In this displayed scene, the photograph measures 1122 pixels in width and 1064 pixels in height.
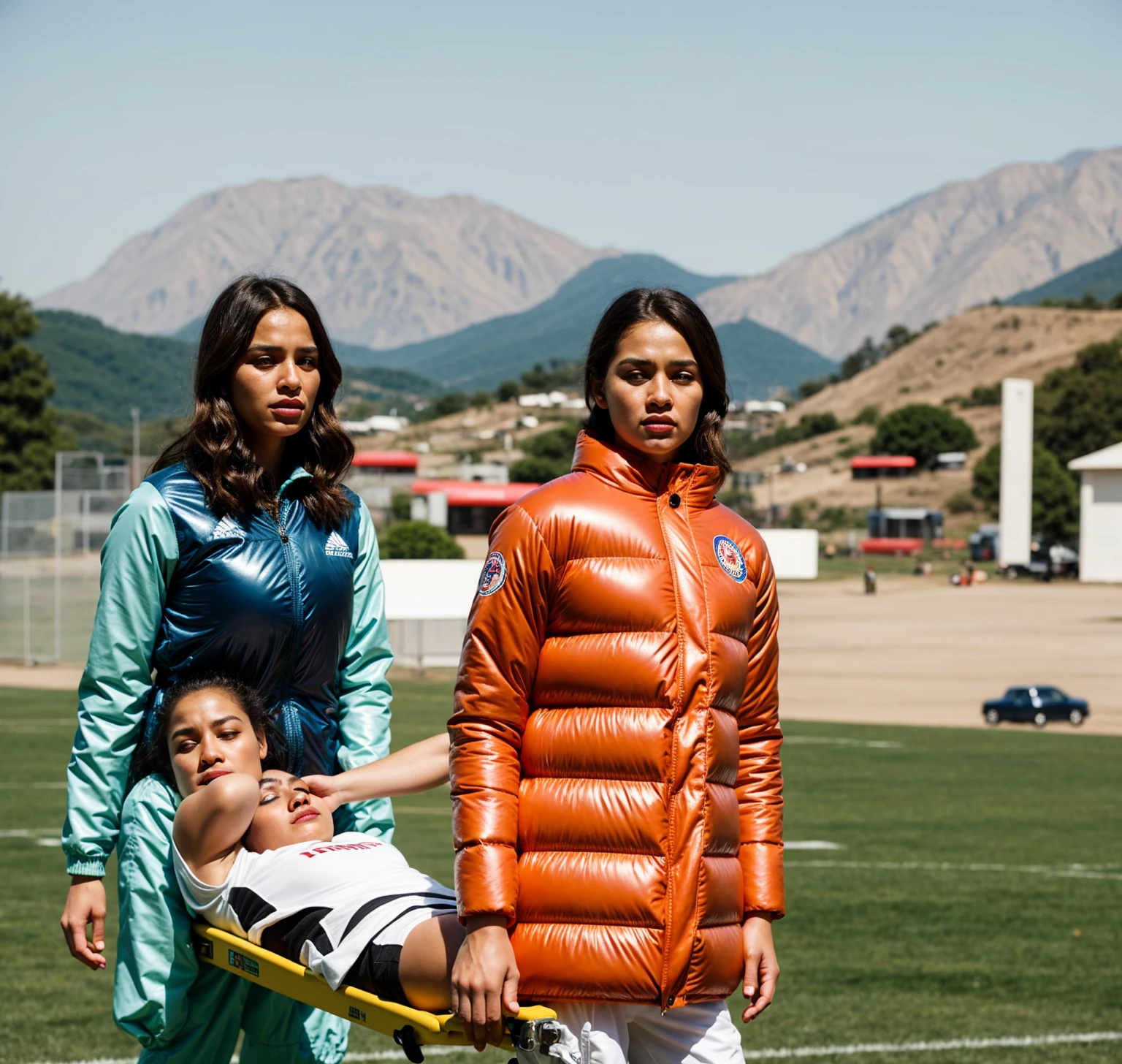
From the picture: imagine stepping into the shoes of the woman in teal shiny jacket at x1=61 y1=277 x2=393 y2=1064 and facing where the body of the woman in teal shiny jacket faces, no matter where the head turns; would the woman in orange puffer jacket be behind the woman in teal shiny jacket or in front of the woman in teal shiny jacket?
in front

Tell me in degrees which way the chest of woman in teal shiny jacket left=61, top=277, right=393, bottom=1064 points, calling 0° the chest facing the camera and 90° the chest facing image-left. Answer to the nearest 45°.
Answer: approximately 315°

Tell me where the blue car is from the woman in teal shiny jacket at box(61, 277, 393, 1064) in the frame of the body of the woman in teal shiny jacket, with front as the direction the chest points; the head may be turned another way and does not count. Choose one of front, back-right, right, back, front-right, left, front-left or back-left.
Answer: left
